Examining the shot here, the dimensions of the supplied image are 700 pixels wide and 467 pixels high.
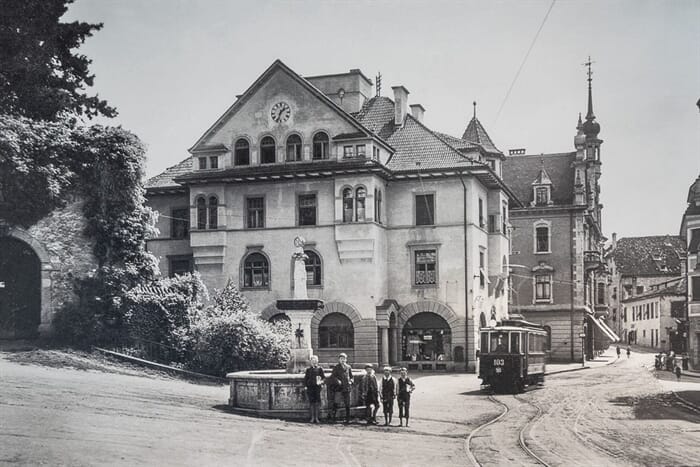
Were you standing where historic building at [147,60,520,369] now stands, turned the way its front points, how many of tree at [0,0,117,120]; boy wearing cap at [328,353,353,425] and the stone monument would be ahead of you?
3

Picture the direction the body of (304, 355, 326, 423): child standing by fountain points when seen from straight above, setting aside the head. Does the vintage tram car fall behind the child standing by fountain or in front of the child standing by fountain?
behind

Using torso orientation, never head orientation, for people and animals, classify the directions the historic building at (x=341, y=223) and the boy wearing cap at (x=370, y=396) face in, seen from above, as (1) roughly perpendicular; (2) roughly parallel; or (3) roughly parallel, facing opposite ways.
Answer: roughly parallel

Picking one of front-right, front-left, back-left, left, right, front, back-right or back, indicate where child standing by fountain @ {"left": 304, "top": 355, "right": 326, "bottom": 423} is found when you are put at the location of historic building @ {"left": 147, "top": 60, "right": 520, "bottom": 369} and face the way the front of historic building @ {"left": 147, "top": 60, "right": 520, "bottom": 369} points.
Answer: front

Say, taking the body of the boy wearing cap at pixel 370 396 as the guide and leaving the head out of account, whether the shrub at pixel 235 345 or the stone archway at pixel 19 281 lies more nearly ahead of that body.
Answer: the stone archway

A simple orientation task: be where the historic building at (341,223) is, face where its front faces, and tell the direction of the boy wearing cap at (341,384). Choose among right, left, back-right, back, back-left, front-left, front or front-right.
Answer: front

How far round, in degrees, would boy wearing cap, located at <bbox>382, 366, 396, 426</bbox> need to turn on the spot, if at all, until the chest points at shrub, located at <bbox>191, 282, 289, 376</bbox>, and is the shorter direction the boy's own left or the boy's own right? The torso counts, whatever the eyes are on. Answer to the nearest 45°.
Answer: approximately 135° to the boy's own right

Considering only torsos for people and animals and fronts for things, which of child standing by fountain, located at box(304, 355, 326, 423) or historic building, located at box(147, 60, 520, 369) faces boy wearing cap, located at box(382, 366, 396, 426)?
the historic building

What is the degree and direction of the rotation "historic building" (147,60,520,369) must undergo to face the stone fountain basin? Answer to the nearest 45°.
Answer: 0° — it already faces it

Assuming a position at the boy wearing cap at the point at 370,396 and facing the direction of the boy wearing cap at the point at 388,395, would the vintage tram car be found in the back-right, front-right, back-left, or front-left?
front-left

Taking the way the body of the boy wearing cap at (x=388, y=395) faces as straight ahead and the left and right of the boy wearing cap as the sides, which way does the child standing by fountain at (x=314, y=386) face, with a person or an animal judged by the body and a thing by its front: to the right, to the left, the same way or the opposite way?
the same way

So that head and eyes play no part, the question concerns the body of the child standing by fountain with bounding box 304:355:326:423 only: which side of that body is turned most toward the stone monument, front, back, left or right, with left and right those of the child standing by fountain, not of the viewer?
back

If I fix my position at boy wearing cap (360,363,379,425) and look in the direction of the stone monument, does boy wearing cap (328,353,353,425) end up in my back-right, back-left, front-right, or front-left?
front-left

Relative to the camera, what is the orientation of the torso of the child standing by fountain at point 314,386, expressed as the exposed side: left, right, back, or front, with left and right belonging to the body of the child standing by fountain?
front

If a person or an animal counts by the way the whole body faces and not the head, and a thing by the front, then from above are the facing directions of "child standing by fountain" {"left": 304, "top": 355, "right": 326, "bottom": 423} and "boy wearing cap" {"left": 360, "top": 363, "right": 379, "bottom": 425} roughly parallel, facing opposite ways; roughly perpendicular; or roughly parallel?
roughly parallel

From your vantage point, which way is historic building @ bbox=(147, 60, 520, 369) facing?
toward the camera

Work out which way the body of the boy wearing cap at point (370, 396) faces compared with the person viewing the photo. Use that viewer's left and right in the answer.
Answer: facing the viewer
